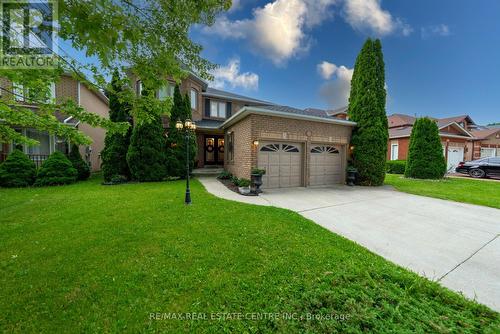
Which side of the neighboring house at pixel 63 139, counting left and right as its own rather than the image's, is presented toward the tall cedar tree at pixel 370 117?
left

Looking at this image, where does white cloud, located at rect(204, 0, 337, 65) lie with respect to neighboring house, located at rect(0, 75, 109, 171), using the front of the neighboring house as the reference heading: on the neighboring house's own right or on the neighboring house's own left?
on the neighboring house's own left

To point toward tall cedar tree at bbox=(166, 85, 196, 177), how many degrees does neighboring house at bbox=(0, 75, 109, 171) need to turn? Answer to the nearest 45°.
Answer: approximately 90° to its left

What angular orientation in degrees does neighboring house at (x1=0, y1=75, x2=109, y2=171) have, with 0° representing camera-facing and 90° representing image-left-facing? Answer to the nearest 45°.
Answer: approximately 45°

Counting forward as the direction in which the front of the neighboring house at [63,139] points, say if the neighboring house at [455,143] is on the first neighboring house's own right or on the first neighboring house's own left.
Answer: on the first neighboring house's own left

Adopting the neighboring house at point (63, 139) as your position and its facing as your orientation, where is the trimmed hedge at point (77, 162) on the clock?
The trimmed hedge is roughly at 10 o'clock from the neighboring house.

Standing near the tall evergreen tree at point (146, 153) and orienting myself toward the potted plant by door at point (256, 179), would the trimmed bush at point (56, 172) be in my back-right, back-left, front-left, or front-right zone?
back-right

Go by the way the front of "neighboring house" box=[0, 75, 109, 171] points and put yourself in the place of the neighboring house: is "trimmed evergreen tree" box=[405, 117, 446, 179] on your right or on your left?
on your left
